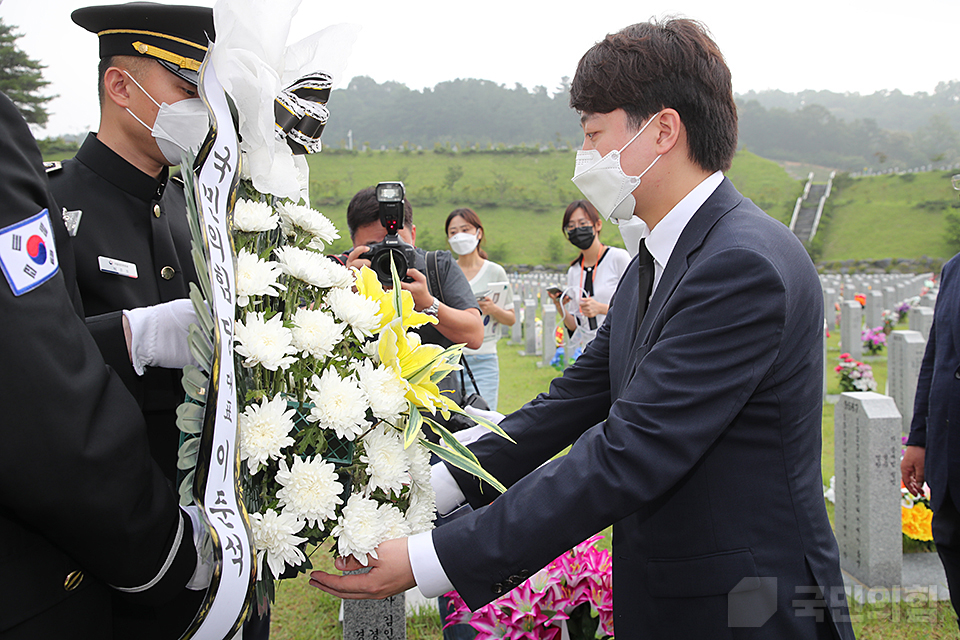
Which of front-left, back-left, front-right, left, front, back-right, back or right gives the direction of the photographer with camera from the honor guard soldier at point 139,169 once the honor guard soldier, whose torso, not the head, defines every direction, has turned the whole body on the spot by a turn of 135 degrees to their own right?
back-right

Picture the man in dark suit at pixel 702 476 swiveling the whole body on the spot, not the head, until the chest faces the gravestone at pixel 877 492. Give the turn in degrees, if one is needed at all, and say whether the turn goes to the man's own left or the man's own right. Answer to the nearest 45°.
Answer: approximately 135° to the man's own right

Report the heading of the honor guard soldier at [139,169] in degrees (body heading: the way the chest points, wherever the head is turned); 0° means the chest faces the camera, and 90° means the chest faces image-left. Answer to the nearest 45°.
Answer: approximately 315°

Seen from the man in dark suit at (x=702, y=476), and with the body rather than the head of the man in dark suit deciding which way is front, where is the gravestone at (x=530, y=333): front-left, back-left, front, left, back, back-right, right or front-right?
right

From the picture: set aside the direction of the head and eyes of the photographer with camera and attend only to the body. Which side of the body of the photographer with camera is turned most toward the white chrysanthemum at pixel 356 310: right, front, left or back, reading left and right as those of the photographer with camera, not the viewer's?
front

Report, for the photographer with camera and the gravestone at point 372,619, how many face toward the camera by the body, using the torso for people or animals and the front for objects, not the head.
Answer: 2

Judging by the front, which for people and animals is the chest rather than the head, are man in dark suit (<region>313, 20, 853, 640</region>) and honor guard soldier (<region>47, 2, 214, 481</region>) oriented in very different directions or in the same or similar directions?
very different directions

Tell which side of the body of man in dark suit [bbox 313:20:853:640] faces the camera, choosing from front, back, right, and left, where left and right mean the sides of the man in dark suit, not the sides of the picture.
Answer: left

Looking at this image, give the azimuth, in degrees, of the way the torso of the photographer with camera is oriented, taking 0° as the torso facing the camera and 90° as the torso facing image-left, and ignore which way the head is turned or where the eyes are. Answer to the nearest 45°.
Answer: approximately 0°

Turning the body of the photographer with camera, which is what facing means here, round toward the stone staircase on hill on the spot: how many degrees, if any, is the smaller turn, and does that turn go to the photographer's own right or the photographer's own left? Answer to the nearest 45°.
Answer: approximately 135° to the photographer's own left
